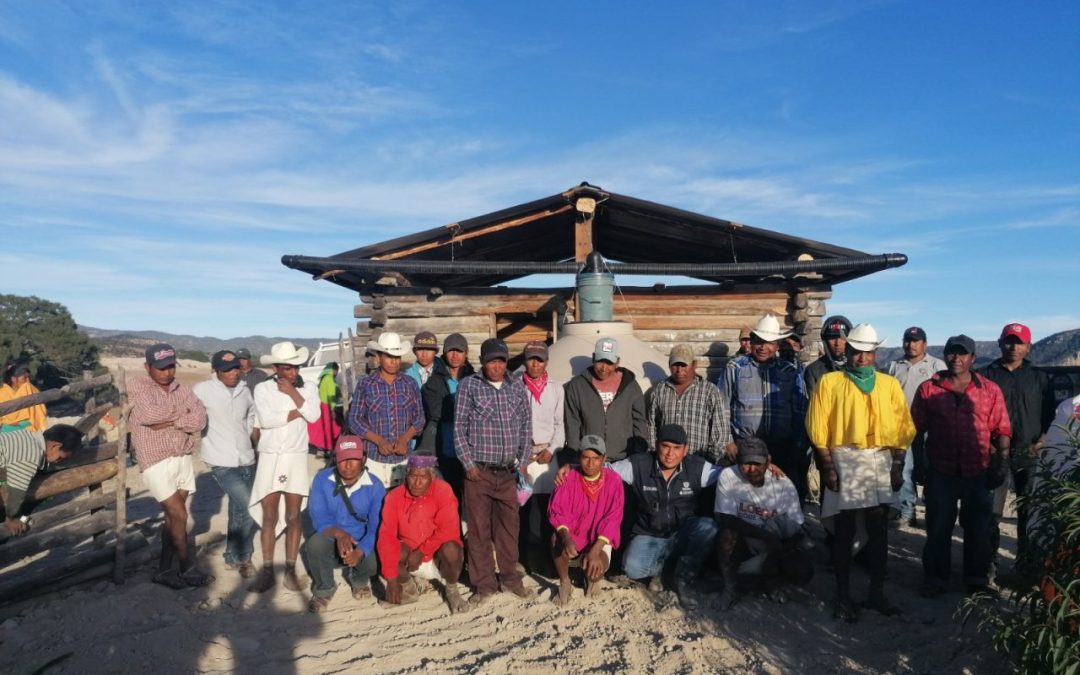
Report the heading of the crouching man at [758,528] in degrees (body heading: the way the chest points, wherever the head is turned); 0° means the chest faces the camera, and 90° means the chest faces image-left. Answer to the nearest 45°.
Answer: approximately 0°

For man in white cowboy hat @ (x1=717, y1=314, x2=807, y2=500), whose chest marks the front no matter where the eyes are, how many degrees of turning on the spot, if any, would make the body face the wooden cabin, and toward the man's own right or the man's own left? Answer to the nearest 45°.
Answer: approximately 135° to the man's own right

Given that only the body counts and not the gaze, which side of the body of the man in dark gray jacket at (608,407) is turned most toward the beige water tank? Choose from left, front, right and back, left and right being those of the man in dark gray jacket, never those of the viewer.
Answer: back

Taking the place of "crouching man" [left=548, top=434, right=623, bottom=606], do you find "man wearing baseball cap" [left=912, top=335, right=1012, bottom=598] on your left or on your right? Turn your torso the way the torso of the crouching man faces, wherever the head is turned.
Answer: on your left

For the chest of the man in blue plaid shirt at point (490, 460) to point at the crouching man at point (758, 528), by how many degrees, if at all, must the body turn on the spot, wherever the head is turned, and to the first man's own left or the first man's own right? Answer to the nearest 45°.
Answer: approximately 90° to the first man's own left
